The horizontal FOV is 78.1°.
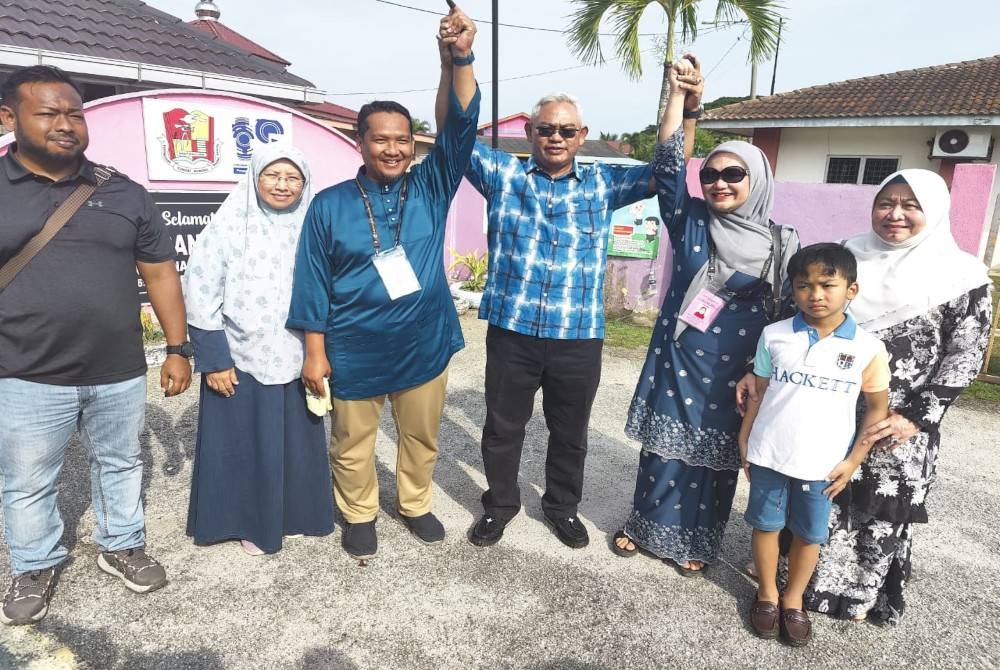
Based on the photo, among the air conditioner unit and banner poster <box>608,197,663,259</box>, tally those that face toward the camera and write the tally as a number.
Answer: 2

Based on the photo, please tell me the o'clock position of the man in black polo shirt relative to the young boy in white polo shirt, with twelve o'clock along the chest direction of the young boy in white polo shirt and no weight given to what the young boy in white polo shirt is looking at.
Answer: The man in black polo shirt is roughly at 2 o'clock from the young boy in white polo shirt.

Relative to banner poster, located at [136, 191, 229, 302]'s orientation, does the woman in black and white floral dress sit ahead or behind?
ahead

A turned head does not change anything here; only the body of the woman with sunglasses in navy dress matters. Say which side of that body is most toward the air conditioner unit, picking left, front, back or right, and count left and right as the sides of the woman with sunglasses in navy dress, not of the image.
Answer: back

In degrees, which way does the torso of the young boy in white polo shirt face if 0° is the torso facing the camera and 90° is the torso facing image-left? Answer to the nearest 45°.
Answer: approximately 0°

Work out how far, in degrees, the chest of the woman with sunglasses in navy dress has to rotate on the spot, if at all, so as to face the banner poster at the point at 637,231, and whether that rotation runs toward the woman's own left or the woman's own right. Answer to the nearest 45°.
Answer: approximately 135° to the woman's own right
